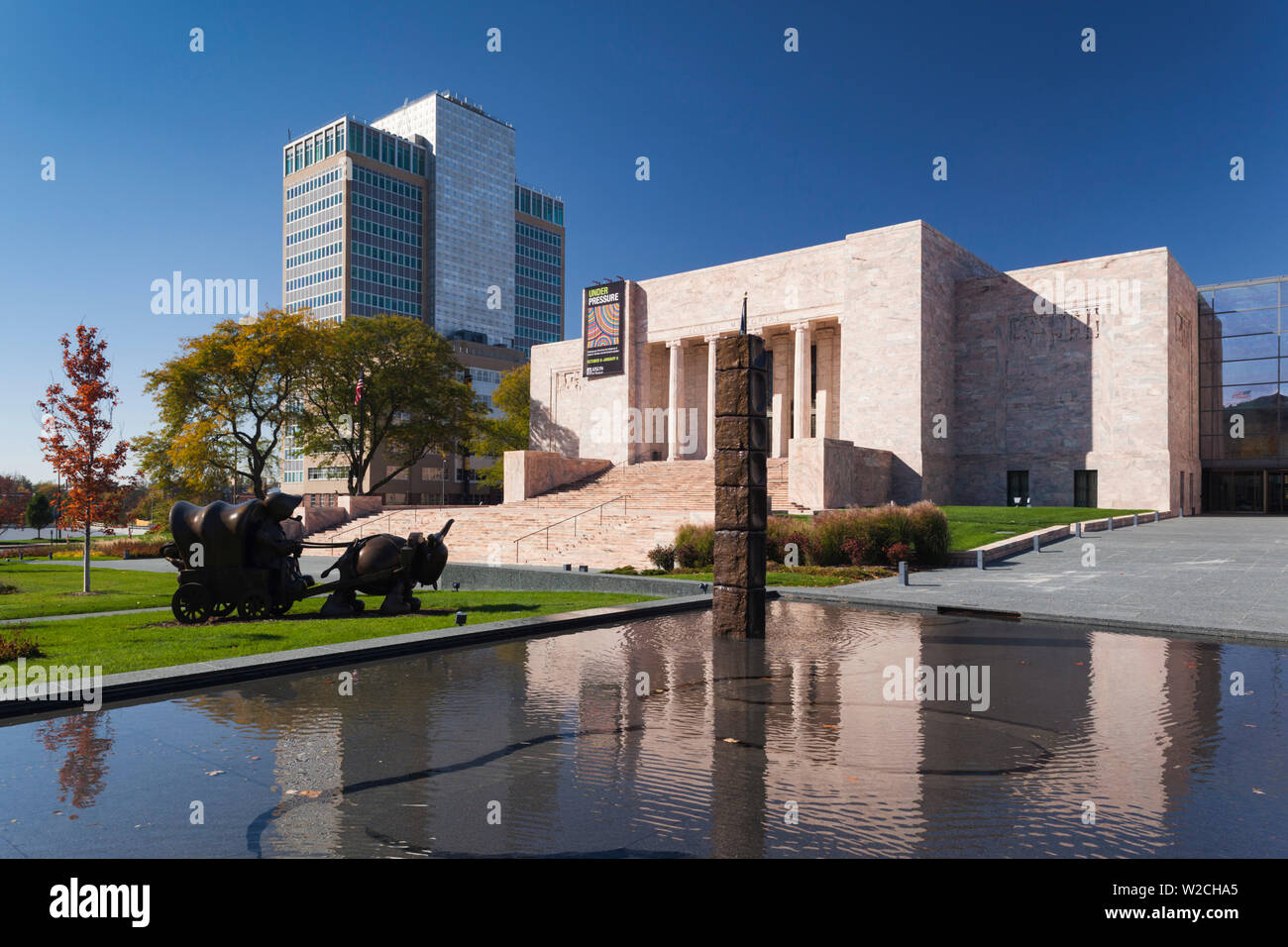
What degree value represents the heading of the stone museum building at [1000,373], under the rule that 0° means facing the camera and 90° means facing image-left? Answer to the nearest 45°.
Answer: approximately 45°

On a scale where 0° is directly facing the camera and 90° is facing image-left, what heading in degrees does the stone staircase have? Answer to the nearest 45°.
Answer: approximately 45°

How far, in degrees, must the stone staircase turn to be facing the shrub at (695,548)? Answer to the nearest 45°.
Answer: approximately 45° to its left

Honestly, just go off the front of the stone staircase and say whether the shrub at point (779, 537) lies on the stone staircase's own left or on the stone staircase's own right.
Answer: on the stone staircase's own left
